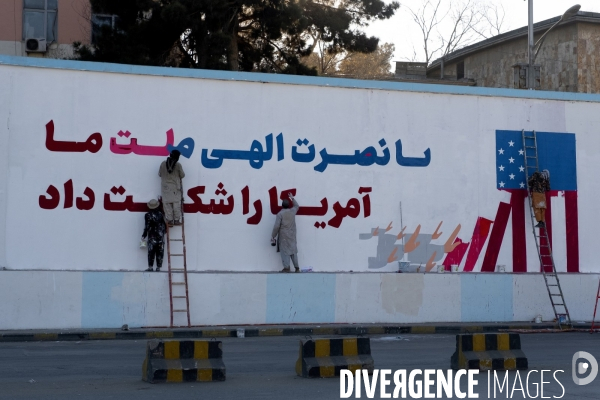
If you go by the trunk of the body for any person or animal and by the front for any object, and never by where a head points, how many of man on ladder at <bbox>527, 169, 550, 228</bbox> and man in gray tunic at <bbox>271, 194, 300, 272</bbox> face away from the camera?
2

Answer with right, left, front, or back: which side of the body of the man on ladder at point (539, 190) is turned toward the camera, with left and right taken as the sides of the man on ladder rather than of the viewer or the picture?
back

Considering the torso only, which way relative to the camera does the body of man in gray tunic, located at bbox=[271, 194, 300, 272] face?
away from the camera

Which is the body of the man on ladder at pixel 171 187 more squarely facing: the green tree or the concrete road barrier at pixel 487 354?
the green tree

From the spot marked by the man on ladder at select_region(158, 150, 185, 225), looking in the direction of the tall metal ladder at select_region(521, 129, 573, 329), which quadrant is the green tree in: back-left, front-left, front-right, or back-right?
front-left

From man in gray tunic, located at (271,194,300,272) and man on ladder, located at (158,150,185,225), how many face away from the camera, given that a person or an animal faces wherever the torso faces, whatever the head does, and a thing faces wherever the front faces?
2

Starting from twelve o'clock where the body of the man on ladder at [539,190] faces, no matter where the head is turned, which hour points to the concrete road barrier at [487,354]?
The concrete road barrier is roughly at 6 o'clock from the man on ladder.

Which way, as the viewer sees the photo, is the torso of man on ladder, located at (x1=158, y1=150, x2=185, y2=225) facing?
away from the camera

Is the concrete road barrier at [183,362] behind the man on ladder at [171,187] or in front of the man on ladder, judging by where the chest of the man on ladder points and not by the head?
behind

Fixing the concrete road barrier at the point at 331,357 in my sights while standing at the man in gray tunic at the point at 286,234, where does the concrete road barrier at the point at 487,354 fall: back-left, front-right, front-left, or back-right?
front-left

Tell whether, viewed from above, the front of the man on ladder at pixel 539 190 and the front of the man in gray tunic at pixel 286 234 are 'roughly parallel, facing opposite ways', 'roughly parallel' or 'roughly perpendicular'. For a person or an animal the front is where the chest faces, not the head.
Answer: roughly parallel
